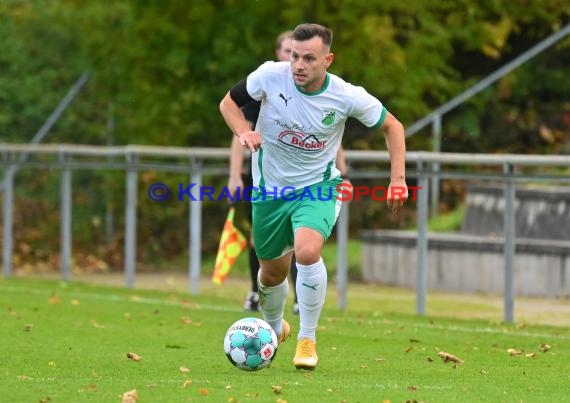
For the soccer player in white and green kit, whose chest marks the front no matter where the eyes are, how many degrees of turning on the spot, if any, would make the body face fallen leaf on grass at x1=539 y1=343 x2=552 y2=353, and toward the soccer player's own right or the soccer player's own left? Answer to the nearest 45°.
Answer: approximately 135° to the soccer player's own left

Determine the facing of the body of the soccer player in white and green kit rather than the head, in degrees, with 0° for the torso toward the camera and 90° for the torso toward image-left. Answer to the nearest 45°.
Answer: approximately 0°

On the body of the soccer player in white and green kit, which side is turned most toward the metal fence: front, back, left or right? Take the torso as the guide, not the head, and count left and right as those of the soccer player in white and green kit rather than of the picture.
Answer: back

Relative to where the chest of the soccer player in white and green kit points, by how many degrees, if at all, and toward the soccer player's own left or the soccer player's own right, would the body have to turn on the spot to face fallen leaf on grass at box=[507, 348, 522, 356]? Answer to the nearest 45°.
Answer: approximately 135° to the soccer player's own left

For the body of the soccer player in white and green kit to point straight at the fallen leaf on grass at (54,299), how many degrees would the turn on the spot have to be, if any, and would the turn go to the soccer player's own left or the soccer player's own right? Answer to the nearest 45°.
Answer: approximately 135° to the soccer player's own right
